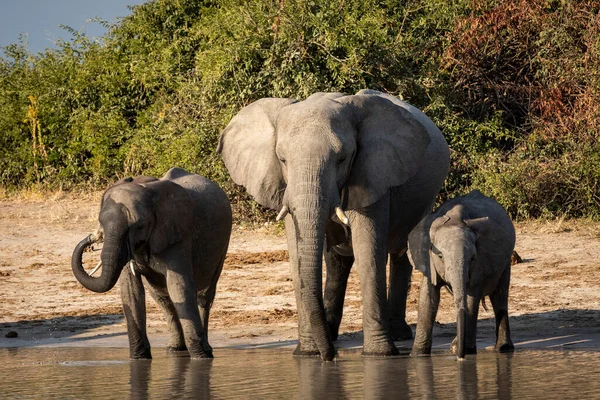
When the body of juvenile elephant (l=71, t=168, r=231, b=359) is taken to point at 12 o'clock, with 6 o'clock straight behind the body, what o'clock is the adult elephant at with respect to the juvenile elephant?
The adult elephant is roughly at 8 o'clock from the juvenile elephant.

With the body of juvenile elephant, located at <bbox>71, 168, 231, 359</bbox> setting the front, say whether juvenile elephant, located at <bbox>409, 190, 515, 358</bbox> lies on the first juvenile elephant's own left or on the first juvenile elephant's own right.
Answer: on the first juvenile elephant's own left

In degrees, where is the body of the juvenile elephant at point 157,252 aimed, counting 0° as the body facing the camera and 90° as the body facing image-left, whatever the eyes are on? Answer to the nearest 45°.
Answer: approximately 45°
